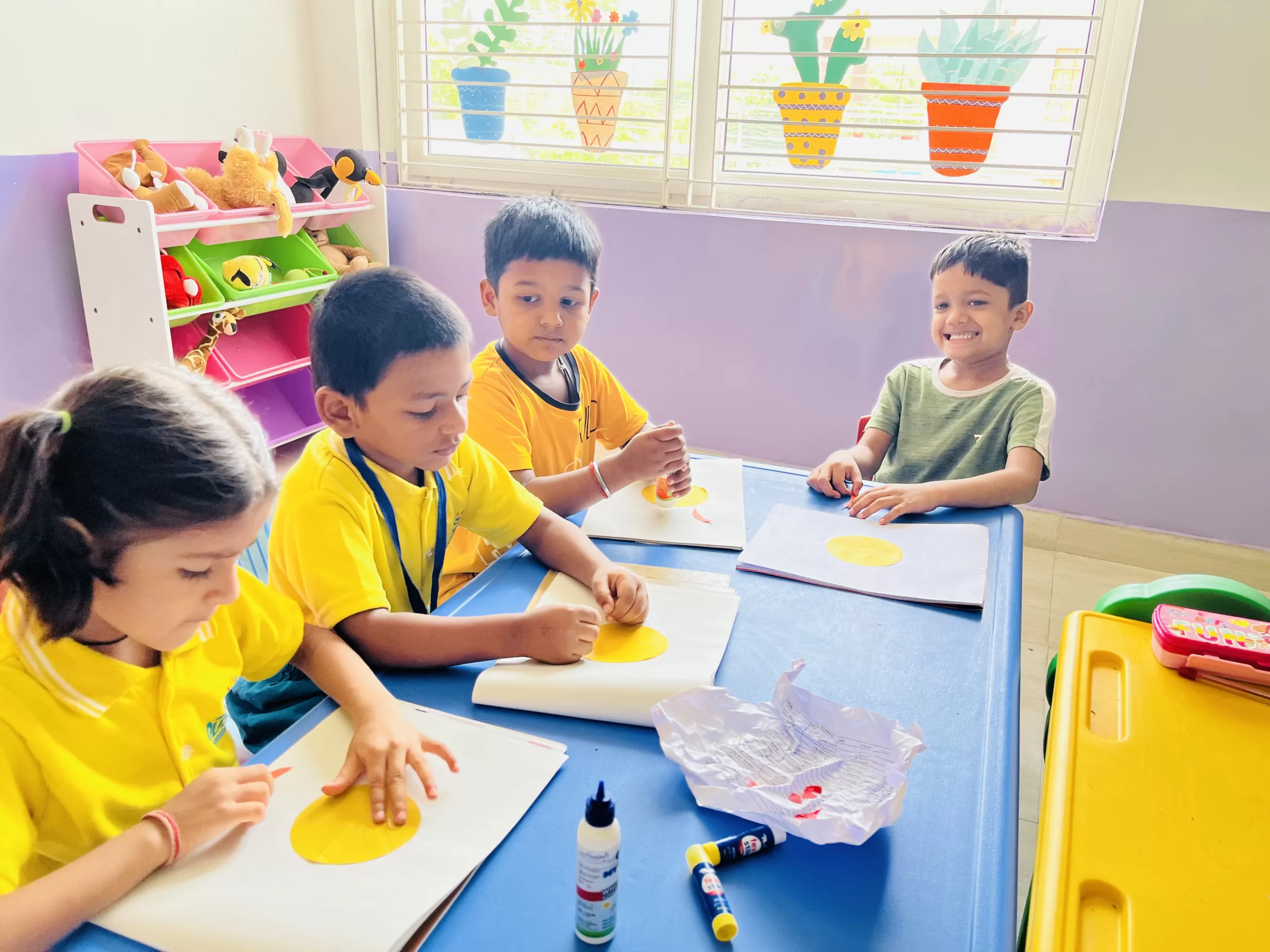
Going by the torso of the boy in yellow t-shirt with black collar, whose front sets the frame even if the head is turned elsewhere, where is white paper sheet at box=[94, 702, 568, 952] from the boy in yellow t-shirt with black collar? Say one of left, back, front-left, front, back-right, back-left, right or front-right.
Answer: front-right

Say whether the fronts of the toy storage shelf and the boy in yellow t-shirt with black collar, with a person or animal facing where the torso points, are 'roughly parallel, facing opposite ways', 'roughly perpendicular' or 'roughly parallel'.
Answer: roughly parallel

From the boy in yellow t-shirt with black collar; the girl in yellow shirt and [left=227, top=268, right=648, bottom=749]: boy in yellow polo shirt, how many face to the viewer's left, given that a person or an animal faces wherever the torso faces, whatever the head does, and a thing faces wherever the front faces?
0

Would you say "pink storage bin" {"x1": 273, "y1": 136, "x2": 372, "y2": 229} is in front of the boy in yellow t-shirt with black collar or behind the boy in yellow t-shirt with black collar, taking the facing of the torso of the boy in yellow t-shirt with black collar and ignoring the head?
behind

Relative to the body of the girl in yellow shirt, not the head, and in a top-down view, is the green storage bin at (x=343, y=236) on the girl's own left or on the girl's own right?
on the girl's own left

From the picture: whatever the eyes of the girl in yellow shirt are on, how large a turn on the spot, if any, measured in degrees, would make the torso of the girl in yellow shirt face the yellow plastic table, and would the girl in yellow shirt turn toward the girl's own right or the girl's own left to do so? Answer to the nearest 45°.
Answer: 0° — they already face it

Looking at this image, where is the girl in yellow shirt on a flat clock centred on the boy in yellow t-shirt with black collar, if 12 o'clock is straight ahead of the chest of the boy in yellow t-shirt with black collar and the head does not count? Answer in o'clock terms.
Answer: The girl in yellow shirt is roughly at 2 o'clock from the boy in yellow t-shirt with black collar.

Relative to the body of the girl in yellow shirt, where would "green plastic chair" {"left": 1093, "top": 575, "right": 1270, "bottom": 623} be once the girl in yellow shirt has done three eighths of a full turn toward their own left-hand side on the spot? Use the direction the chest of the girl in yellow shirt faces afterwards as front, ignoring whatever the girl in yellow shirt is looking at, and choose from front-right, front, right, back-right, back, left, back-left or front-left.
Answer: right

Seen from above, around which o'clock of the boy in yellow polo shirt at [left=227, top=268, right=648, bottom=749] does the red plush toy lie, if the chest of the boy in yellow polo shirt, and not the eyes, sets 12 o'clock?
The red plush toy is roughly at 7 o'clock from the boy in yellow polo shirt.

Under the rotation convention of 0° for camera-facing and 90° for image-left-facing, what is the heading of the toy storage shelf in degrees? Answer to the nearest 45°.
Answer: approximately 315°

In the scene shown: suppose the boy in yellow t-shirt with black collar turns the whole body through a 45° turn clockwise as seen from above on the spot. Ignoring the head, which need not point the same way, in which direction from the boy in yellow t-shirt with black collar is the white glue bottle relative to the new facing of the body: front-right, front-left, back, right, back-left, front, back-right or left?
front
